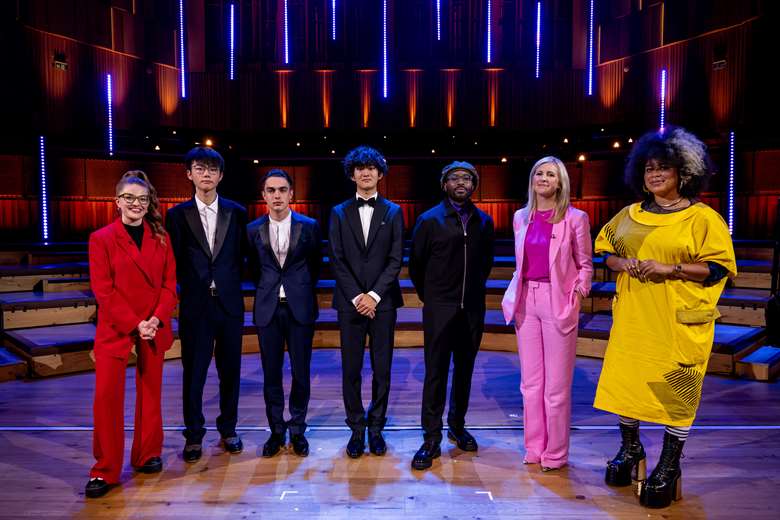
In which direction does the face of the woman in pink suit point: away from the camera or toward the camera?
toward the camera

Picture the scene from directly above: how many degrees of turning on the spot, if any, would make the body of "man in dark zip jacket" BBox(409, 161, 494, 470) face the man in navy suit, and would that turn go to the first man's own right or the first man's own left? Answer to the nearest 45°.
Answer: approximately 90° to the first man's own right

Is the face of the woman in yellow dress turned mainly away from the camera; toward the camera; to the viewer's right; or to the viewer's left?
toward the camera

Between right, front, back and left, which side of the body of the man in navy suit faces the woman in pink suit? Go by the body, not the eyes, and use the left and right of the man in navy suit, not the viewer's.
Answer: left

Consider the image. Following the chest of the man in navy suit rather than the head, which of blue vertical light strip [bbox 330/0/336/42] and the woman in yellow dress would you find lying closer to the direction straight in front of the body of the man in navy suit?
the woman in yellow dress

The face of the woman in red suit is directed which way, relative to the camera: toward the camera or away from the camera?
toward the camera

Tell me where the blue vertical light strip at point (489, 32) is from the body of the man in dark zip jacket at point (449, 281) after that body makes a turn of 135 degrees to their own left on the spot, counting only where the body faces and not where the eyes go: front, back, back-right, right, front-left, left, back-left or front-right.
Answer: front-left

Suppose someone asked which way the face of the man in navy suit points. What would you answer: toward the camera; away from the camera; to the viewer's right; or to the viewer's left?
toward the camera

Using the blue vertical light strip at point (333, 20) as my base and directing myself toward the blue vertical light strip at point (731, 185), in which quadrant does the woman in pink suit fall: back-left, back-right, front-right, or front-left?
front-right

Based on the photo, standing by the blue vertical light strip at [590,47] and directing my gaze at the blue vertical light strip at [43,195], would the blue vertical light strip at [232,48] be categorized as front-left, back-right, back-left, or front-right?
front-right

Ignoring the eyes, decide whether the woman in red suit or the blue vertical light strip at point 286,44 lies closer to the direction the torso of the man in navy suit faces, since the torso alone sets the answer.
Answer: the woman in red suit

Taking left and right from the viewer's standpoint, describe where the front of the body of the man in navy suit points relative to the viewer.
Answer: facing the viewer

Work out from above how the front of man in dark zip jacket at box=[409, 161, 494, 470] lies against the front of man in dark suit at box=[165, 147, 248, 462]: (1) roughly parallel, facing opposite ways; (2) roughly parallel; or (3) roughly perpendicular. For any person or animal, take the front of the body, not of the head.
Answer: roughly parallel

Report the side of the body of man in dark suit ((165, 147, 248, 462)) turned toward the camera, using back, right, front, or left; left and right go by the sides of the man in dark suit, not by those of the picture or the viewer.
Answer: front

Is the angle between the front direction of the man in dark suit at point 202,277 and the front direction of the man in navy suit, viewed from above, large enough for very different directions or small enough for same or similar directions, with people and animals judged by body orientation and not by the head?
same or similar directions
